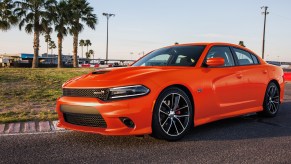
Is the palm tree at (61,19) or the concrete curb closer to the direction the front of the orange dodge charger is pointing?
the concrete curb

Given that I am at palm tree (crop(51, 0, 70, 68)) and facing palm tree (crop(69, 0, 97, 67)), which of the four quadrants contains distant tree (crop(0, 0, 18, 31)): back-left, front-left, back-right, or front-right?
back-left

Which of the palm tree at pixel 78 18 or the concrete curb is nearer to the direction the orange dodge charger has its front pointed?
the concrete curb

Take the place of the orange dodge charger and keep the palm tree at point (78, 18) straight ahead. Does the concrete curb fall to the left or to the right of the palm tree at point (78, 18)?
left

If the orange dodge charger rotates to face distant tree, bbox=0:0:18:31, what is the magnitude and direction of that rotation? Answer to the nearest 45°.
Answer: approximately 90° to its right

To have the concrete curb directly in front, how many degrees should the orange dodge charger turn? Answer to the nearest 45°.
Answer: approximately 45° to its right

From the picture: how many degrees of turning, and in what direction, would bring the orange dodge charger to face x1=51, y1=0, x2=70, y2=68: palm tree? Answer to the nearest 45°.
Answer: approximately 135° to its right

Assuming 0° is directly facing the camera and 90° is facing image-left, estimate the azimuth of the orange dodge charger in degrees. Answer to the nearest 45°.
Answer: approximately 45°

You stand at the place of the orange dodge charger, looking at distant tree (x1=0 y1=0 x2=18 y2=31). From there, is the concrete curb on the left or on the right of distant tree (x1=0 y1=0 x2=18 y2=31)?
left

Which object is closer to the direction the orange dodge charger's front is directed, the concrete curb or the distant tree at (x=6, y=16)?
the concrete curb

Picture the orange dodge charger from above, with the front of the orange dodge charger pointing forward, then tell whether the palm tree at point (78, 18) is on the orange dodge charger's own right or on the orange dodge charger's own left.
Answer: on the orange dodge charger's own right
